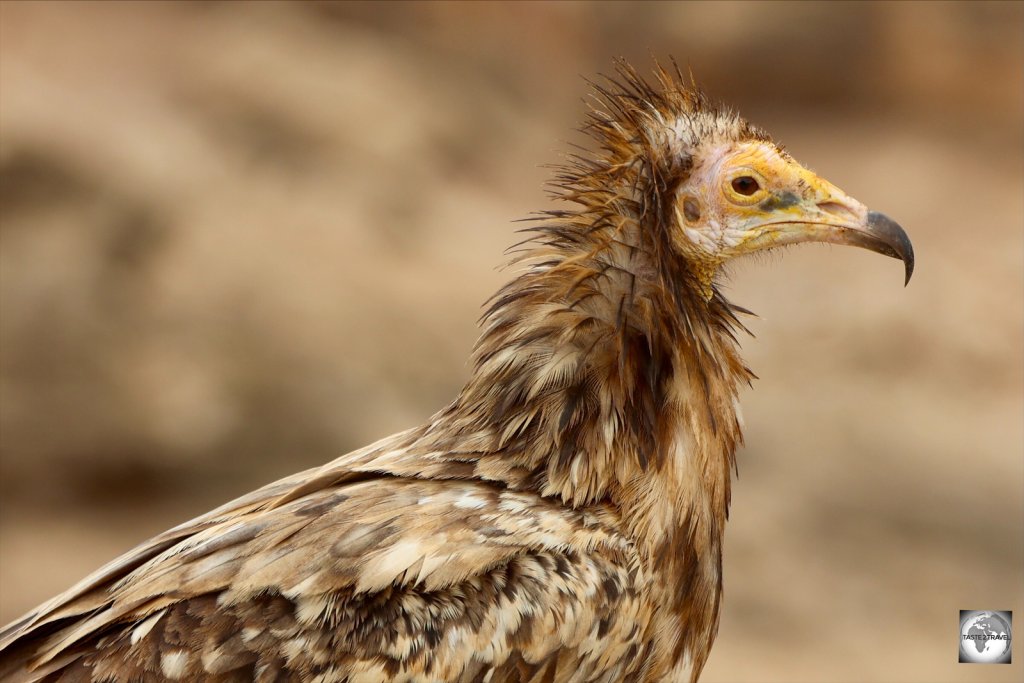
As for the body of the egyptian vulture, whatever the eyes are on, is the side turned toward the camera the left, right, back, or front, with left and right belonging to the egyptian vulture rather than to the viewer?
right
